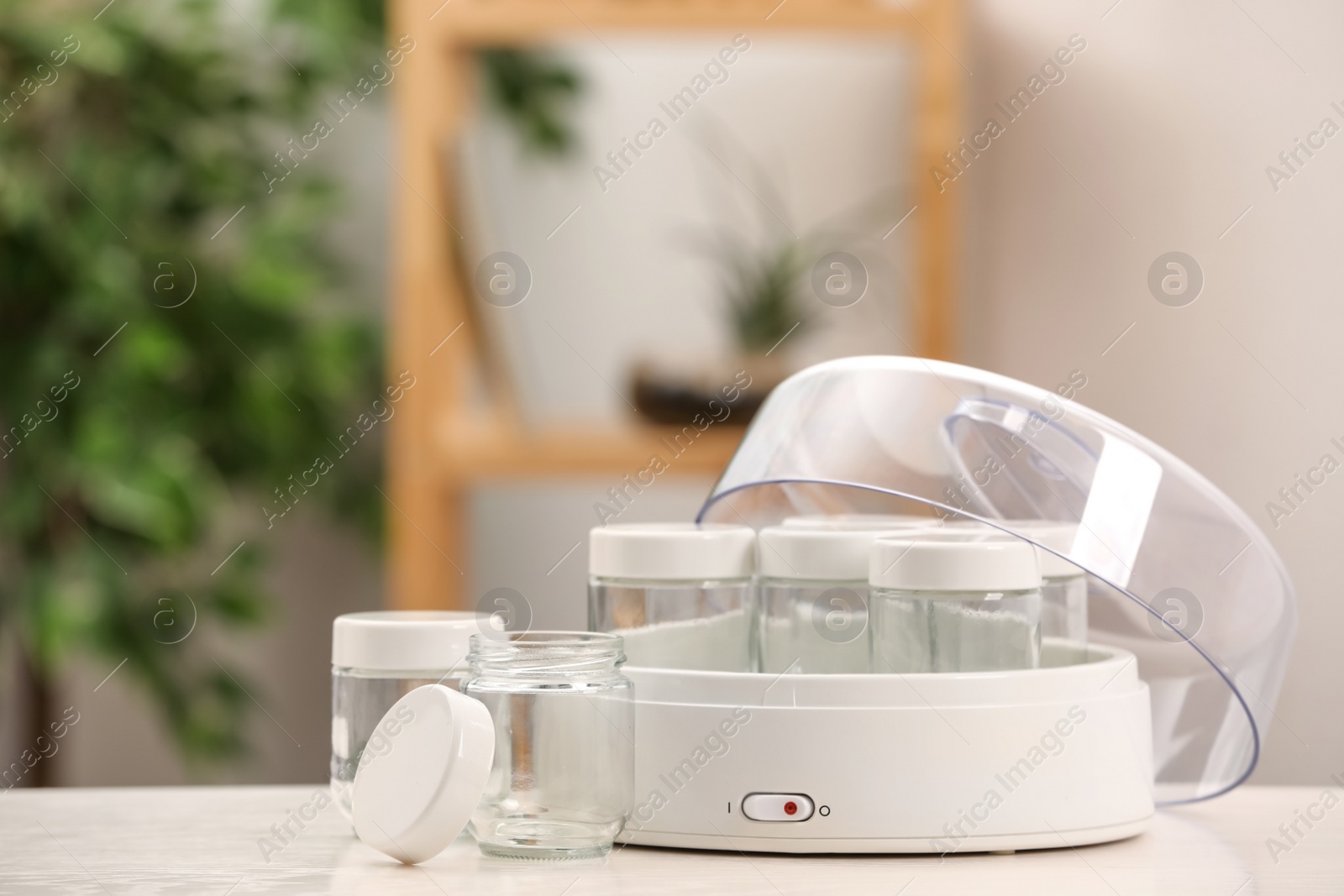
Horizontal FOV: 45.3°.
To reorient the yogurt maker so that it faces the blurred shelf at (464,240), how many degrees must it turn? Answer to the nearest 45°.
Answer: approximately 135° to its right

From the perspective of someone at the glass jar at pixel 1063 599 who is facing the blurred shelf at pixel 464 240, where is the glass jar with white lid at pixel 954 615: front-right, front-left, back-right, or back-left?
back-left

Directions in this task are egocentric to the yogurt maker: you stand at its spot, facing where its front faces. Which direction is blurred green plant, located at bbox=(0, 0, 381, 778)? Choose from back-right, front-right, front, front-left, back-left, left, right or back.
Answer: back-right

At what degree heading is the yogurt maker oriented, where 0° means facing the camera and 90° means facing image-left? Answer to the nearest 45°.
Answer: approximately 0°
